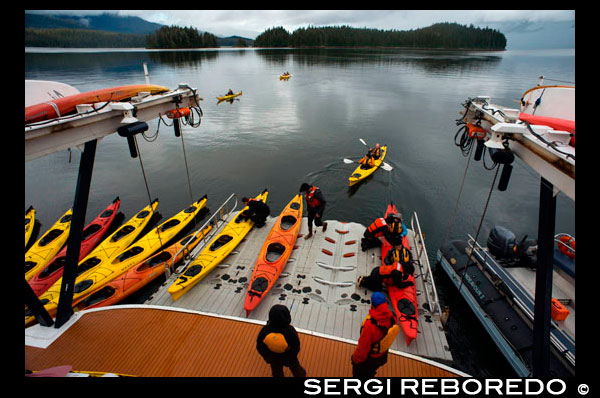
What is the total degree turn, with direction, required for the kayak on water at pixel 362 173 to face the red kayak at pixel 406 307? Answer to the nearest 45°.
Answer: approximately 45° to its left

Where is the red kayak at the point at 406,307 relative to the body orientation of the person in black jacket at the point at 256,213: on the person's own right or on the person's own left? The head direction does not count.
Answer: on the person's own left

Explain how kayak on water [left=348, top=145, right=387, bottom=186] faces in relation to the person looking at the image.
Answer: facing the viewer and to the left of the viewer

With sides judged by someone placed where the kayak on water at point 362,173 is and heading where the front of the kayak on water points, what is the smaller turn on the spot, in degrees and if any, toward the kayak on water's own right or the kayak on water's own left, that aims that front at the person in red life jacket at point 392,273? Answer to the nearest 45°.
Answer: approximately 45° to the kayak on water's own left

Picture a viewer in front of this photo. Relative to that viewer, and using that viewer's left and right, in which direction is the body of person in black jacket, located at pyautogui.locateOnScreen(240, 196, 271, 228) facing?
facing to the left of the viewer

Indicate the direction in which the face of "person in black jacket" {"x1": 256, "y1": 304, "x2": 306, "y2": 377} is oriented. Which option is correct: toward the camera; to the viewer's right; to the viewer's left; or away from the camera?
away from the camera
